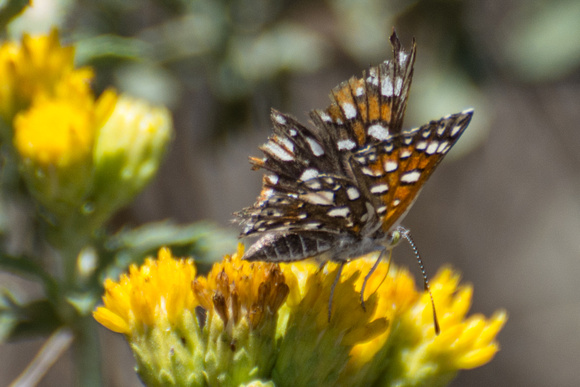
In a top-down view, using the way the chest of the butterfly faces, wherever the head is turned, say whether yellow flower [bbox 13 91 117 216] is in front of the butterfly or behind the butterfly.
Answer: behind

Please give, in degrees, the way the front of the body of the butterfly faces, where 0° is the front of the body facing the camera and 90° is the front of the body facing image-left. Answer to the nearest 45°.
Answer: approximately 270°

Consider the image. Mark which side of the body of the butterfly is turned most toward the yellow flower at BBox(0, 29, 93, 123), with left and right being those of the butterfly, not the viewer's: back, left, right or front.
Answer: back

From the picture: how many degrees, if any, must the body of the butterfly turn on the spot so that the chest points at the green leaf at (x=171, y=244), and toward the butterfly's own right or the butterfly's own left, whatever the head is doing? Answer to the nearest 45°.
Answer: approximately 135° to the butterfly's own left

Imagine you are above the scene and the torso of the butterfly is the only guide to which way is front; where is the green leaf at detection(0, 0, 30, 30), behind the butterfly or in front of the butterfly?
behind

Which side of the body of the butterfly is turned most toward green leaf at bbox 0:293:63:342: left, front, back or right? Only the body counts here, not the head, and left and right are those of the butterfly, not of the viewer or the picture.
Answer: back

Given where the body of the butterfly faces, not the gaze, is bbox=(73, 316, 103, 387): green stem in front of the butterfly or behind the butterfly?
behind
